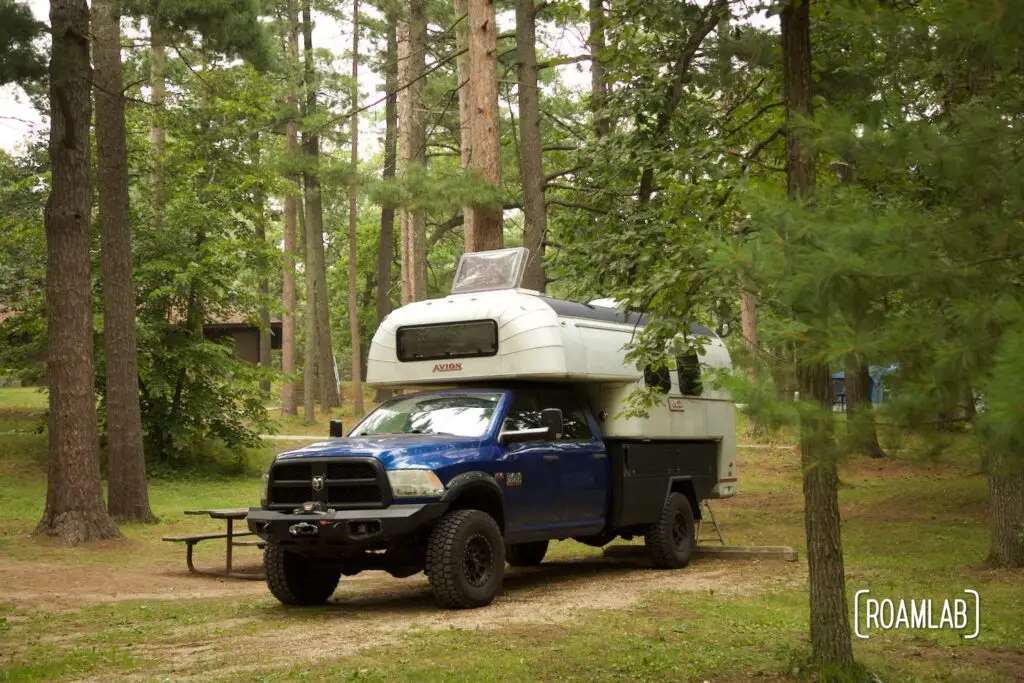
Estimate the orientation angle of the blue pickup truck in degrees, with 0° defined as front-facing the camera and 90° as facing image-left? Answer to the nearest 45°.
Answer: approximately 45°

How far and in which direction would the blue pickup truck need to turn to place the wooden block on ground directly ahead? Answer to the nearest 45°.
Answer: approximately 180°

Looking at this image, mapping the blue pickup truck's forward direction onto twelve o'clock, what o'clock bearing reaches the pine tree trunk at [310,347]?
The pine tree trunk is roughly at 4 o'clock from the blue pickup truck.

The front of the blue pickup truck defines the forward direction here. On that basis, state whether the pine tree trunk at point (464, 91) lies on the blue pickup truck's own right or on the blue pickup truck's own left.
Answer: on the blue pickup truck's own right
